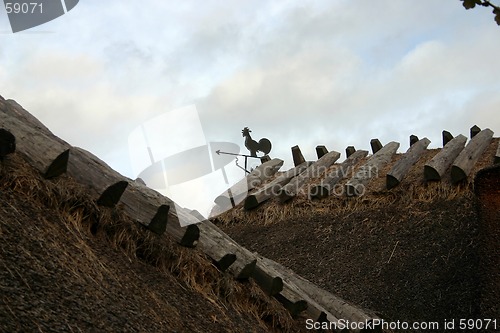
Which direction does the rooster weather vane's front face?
to the viewer's left

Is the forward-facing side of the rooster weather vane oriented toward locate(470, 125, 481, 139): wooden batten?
no

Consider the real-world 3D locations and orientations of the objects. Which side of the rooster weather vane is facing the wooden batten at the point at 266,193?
left

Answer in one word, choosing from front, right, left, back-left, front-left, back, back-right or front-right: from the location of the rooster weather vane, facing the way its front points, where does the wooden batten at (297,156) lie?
back-left

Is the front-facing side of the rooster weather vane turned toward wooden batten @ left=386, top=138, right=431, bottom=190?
no

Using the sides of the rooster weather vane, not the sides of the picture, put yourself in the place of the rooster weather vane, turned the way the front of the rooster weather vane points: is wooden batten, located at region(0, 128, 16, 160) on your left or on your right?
on your left

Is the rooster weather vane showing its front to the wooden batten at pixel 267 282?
no

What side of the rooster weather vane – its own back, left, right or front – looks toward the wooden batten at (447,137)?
back

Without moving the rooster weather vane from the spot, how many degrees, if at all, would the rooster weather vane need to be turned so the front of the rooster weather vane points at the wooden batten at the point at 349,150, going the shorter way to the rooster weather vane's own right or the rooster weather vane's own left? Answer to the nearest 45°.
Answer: approximately 135° to the rooster weather vane's own left

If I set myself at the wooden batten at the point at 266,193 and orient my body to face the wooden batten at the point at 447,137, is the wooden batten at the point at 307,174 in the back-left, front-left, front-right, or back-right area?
front-left
